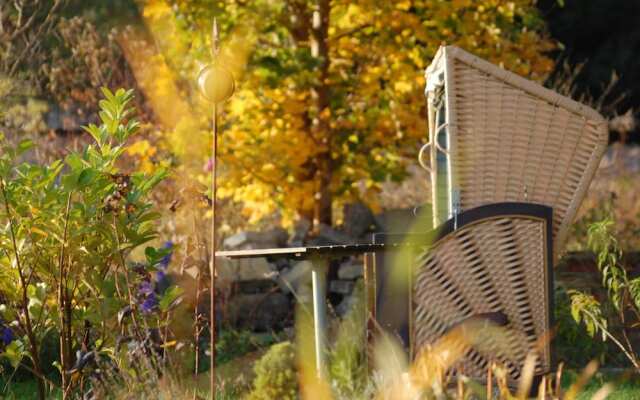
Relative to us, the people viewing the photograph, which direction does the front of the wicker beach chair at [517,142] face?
facing to the left of the viewer

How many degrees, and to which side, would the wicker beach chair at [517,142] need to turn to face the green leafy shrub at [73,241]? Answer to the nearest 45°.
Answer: approximately 45° to its left

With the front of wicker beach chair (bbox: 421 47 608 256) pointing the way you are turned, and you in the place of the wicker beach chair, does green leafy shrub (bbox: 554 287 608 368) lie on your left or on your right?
on your right

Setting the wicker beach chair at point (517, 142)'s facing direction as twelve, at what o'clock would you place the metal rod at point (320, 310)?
The metal rod is roughly at 11 o'clock from the wicker beach chair.

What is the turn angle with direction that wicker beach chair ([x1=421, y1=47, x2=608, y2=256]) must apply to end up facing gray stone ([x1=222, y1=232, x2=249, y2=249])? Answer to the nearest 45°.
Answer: approximately 45° to its right

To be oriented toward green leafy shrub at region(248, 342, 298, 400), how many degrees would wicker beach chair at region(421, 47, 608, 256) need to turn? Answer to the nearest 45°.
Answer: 0° — it already faces it

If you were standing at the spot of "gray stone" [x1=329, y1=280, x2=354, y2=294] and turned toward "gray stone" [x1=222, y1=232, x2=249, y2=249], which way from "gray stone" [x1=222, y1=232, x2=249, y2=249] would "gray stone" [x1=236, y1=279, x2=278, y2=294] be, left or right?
left
